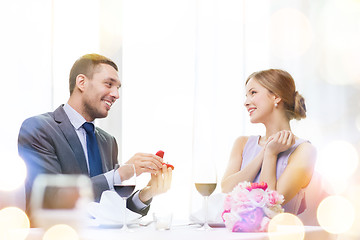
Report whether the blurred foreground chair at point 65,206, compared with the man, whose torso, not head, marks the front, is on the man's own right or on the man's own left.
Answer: on the man's own right

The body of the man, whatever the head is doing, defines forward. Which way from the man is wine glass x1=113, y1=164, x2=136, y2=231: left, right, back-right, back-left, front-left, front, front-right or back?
front-right

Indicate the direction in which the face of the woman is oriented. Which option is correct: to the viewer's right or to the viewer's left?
to the viewer's left

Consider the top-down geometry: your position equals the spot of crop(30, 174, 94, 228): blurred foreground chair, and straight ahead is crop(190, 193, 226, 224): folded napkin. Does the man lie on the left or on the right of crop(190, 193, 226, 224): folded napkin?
left

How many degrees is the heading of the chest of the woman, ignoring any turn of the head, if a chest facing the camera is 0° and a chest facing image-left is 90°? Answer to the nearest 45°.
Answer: approximately 45°

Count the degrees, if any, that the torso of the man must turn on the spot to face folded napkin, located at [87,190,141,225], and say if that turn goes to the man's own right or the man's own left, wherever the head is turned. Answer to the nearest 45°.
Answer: approximately 45° to the man's own right
